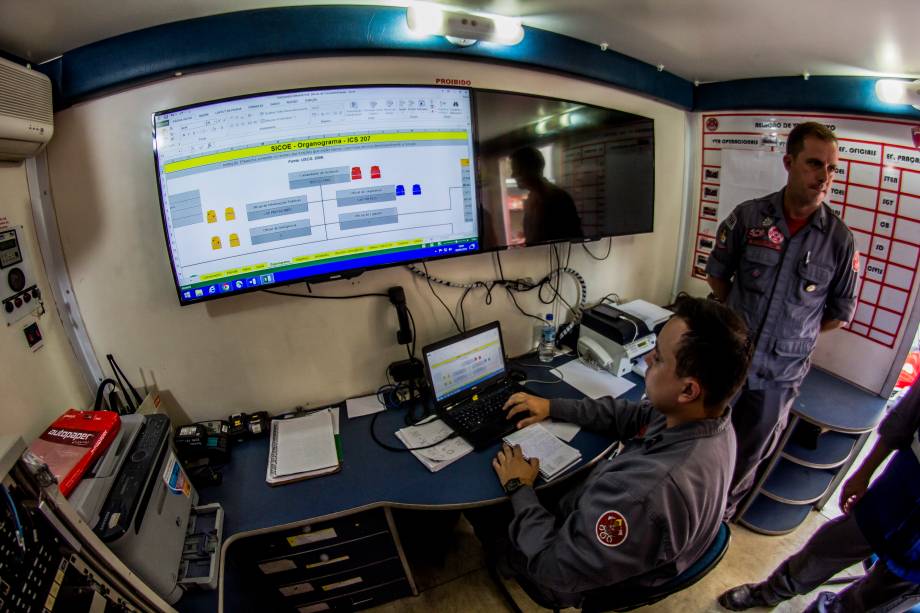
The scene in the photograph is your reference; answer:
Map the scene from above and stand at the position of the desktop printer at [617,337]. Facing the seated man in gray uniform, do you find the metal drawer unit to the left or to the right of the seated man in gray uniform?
right

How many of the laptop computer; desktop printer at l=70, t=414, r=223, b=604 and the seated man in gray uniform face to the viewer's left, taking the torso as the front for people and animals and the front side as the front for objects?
1

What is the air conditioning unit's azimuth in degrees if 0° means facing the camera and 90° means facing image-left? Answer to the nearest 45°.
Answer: approximately 315°

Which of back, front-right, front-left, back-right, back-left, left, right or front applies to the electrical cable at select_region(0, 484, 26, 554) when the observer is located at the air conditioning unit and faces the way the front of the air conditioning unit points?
front-right

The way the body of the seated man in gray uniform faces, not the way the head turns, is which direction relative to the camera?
to the viewer's left

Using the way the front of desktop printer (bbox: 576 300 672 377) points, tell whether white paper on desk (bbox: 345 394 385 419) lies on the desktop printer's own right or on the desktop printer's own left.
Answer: on the desktop printer's own right

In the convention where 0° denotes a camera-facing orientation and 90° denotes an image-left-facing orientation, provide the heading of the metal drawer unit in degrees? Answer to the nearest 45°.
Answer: approximately 0°

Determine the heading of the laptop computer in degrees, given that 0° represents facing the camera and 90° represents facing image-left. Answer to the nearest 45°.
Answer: approximately 315°

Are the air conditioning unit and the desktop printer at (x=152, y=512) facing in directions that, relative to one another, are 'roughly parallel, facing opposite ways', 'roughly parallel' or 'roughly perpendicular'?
roughly parallel

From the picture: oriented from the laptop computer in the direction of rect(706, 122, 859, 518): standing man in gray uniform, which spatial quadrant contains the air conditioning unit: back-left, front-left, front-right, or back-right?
back-right

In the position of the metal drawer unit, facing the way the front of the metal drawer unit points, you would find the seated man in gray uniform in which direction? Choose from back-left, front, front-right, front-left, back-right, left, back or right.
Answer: front-left
